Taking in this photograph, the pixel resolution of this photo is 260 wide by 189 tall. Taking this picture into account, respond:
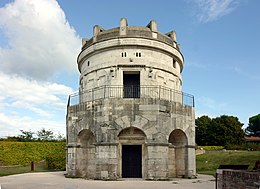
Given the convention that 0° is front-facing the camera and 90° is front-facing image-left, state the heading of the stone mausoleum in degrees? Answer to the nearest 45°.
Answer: approximately 0°

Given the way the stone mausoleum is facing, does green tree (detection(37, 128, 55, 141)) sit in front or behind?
behind
